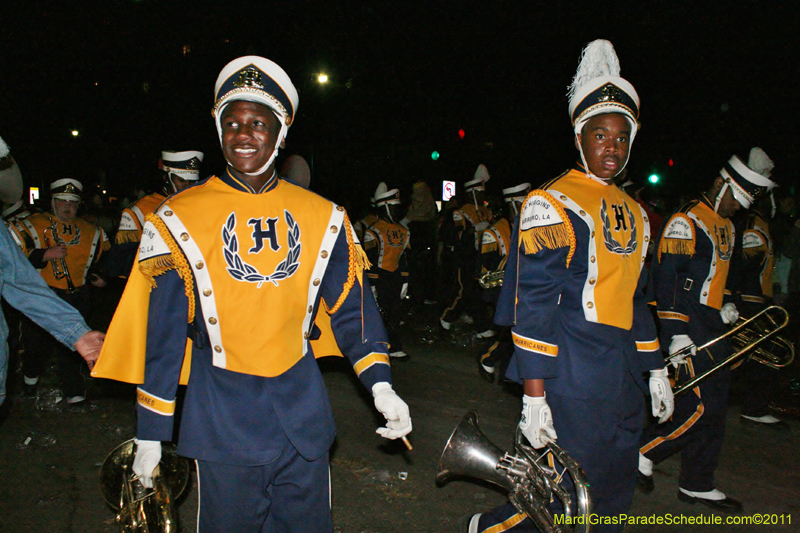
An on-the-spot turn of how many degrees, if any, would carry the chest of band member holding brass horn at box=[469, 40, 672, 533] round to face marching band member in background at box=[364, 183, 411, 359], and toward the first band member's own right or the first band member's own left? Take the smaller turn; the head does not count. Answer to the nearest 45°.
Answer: approximately 180°

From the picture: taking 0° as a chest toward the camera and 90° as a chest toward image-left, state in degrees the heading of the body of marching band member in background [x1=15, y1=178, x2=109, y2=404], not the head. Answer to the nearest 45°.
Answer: approximately 0°

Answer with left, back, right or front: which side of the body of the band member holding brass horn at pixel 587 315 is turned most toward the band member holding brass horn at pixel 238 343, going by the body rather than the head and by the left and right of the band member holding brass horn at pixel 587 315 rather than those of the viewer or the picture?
right
